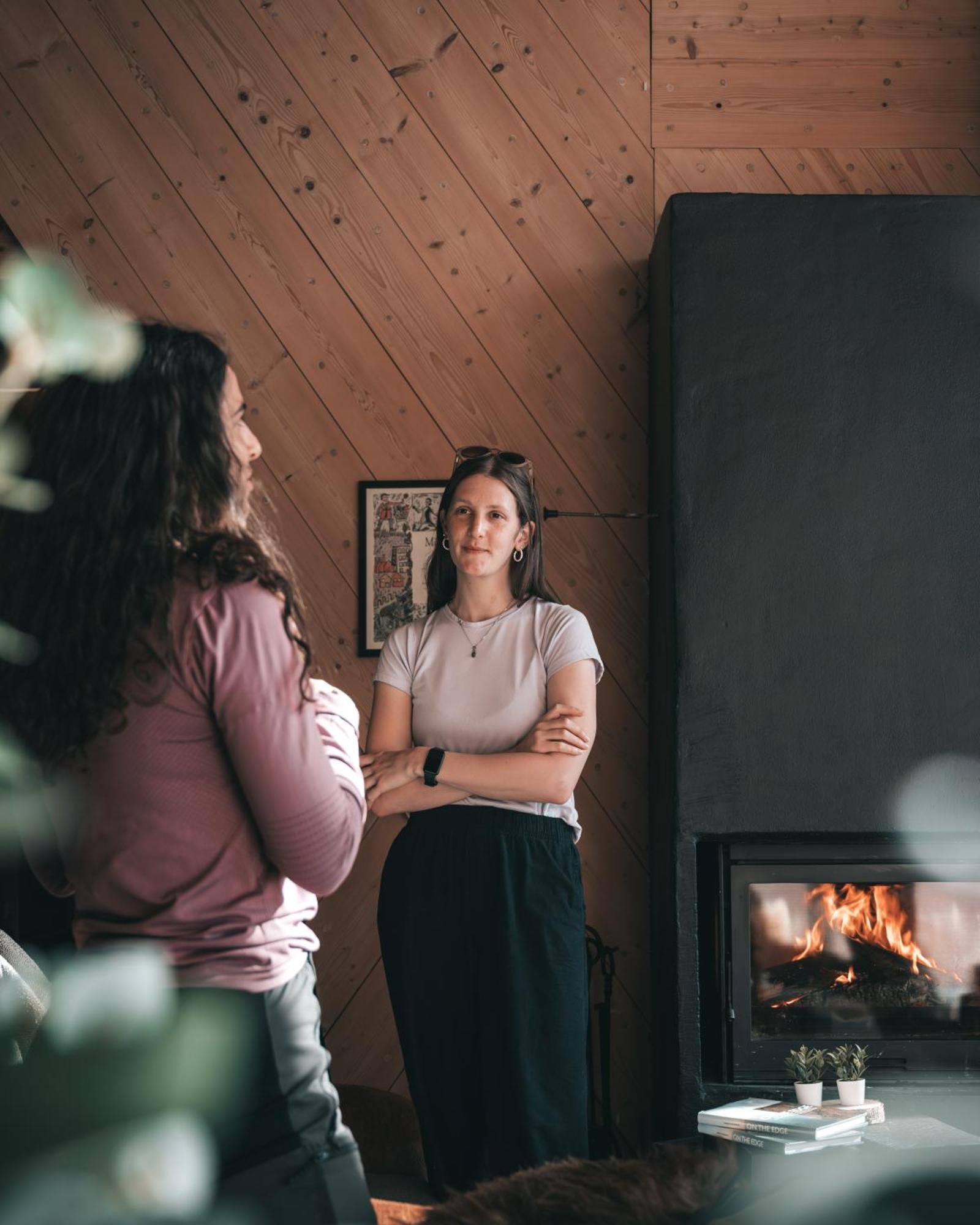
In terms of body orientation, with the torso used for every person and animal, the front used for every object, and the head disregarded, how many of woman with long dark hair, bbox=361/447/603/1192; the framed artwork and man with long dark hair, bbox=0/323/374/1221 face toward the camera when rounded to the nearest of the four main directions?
2

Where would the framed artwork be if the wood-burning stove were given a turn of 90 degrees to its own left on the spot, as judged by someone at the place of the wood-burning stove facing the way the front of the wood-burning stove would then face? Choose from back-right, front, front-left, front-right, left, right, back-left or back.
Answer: back

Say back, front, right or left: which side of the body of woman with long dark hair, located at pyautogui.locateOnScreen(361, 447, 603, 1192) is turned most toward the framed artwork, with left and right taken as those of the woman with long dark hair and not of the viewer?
back

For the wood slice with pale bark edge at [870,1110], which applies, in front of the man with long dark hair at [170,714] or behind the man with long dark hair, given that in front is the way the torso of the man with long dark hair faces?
in front

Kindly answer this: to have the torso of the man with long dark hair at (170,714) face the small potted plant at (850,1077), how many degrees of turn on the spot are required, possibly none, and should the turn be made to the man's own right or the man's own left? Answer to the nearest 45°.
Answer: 0° — they already face it

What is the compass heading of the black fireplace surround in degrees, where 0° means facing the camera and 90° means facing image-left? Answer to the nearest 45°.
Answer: approximately 0°

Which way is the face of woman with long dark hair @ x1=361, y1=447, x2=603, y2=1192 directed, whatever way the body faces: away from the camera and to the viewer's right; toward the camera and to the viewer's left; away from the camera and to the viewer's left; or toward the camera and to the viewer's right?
toward the camera and to the viewer's left

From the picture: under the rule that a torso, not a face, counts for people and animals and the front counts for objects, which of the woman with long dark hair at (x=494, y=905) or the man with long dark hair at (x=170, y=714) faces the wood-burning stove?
the man with long dark hair at (x=170, y=714)

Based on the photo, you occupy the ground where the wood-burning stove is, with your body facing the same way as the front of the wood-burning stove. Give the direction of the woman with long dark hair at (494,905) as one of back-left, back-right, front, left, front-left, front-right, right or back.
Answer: front-right

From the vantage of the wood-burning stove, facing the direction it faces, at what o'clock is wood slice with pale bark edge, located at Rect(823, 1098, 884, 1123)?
The wood slice with pale bark edge is roughly at 12 o'clock from the wood-burning stove.

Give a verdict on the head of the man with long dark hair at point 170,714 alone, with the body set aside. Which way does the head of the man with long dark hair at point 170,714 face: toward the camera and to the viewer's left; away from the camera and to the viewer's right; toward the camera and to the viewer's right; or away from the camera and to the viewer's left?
away from the camera and to the viewer's right
